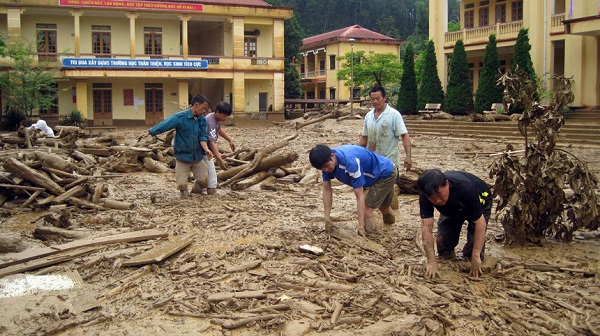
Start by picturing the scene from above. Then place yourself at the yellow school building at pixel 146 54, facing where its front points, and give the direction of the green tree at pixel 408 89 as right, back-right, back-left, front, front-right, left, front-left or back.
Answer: front-left

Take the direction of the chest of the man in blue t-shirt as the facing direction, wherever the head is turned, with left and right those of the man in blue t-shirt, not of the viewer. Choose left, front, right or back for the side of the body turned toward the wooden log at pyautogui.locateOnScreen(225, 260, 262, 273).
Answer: front

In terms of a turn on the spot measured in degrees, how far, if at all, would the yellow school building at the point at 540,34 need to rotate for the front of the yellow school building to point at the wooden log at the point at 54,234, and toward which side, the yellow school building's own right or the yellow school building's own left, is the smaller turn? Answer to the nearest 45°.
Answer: approximately 45° to the yellow school building's own left

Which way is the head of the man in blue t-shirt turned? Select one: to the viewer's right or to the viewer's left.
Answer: to the viewer's left

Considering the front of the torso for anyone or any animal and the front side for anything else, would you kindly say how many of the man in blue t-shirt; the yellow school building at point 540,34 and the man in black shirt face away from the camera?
0

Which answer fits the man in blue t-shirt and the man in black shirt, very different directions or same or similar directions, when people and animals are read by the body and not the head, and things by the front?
same or similar directions

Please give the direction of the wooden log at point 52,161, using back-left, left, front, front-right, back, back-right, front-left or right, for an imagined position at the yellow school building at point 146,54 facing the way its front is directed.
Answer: front

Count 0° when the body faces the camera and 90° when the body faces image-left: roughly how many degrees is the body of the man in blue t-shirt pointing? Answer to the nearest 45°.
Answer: approximately 45°

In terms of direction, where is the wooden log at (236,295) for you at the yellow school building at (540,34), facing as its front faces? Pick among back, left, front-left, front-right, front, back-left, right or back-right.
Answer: front-left

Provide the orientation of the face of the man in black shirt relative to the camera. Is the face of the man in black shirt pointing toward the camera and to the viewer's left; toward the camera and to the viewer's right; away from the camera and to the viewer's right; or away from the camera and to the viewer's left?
toward the camera and to the viewer's left

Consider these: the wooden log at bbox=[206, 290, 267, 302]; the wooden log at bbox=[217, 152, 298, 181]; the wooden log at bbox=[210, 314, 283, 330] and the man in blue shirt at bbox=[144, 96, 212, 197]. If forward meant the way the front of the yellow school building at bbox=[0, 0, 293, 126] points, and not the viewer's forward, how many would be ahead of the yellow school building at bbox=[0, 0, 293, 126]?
4

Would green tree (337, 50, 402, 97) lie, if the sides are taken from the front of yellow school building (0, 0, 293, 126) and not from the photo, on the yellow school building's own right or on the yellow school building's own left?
on the yellow school building's own left

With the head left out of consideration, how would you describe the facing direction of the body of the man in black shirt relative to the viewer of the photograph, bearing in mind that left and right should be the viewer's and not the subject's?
facing the viewer and to the left of the viewer

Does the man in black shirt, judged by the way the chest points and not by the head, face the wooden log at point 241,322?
yes
